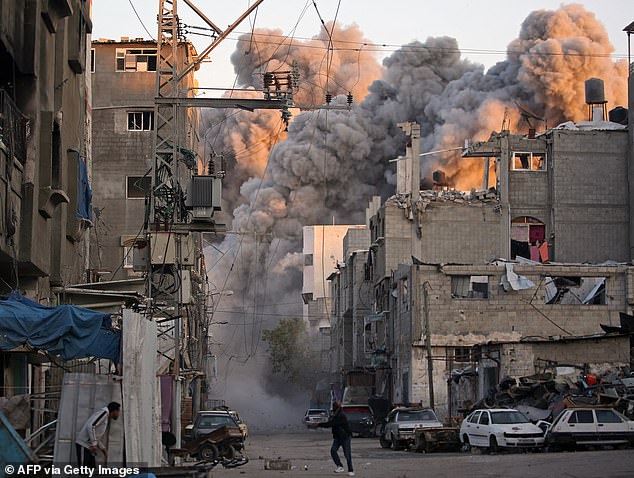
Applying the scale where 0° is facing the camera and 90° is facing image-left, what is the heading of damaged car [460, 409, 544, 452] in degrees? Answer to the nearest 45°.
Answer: approximately 315°

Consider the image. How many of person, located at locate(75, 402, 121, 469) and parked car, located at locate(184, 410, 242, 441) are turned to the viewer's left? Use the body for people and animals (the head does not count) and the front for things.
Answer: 0

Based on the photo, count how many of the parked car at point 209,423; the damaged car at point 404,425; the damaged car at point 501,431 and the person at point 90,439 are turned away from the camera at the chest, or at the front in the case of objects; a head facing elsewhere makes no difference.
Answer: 0

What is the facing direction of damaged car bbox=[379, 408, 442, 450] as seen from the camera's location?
facing the viewer and to the right of the viewer

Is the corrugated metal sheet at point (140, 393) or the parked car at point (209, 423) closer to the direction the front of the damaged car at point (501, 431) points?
the corrugated metal sheet

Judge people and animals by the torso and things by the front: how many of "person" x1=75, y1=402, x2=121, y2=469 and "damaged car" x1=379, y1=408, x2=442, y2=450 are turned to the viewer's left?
0

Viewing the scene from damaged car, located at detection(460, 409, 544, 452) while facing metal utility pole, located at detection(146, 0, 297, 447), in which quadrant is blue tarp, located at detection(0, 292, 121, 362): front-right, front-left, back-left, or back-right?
front-left

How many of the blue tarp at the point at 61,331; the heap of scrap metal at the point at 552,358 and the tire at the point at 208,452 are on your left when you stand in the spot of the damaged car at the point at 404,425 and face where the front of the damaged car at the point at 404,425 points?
1

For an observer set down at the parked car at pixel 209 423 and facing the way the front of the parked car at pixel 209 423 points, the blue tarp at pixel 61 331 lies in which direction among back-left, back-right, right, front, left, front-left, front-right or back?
front-right

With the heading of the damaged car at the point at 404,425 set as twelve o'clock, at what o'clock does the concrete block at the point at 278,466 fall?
The concrete block is roughly at 2 o'clock from the damaged car.

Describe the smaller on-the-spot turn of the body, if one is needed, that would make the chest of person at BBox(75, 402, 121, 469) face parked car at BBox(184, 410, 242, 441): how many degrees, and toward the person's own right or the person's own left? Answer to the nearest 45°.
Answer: approximately 90° to the person's own left

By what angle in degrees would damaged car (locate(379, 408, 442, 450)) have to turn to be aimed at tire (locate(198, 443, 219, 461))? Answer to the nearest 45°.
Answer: approximately 90° to its right

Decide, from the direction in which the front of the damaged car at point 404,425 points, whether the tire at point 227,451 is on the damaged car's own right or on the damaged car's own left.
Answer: on the damaged car's own right

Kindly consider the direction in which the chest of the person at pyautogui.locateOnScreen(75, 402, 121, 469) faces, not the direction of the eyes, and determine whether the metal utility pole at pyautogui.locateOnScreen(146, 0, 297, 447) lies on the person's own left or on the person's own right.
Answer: on the person's own left

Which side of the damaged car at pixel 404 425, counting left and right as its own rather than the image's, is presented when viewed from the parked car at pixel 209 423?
right

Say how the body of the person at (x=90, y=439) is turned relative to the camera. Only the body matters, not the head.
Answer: to the viewer's right

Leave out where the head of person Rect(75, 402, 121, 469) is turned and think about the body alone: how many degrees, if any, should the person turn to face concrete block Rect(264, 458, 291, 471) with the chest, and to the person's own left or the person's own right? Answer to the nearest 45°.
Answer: approximately 45° to the person's own left

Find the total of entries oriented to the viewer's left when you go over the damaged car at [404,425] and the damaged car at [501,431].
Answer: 0
